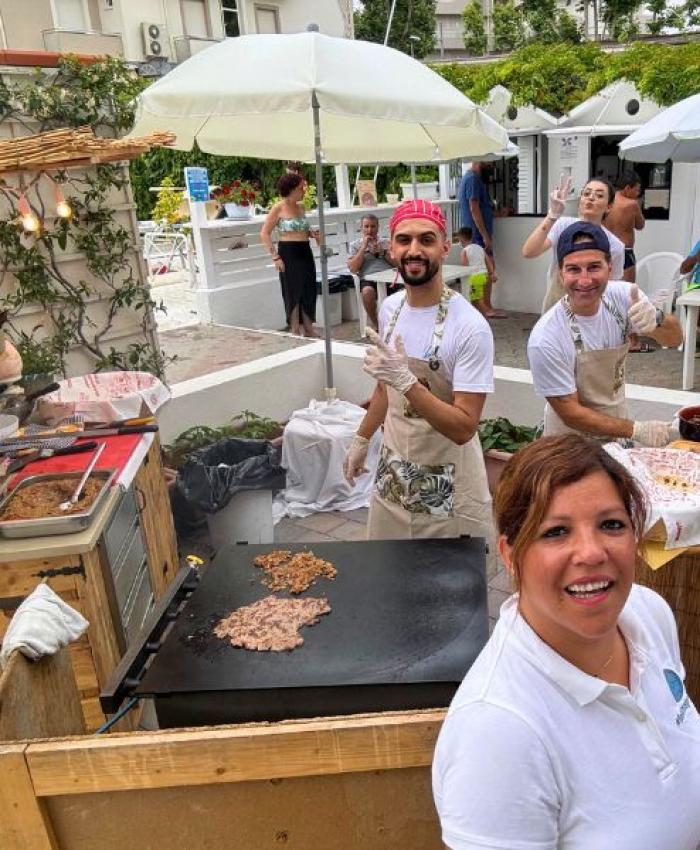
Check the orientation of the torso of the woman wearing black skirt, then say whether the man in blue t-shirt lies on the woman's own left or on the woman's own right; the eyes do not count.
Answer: on the woman's own left

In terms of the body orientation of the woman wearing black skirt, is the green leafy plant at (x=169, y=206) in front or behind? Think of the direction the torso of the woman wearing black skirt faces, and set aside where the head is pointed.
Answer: behind

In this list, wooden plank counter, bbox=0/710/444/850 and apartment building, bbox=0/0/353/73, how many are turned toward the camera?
2

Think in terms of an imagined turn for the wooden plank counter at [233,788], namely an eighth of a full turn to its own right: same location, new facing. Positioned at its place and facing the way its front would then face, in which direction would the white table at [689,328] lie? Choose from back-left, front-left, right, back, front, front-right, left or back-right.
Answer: back

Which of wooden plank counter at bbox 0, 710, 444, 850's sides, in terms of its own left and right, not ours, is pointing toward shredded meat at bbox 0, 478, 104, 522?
back

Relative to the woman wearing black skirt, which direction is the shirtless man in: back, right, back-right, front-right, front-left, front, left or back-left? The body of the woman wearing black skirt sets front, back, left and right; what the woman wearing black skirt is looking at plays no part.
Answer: front-left

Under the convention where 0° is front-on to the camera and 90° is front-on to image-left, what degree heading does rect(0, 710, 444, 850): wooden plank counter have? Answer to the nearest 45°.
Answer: approximately 0°

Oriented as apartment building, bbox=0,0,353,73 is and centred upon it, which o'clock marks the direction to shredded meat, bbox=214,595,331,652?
The shredded meat is roughly at 12 o'clock from the apartment building.

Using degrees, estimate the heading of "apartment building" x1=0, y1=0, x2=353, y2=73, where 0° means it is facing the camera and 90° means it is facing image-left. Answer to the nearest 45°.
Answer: approximately 0°

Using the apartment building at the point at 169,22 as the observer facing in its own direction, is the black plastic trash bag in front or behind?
in front

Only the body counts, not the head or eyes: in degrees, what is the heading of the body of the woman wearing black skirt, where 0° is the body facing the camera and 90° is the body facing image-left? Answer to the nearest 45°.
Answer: approximately 315°
